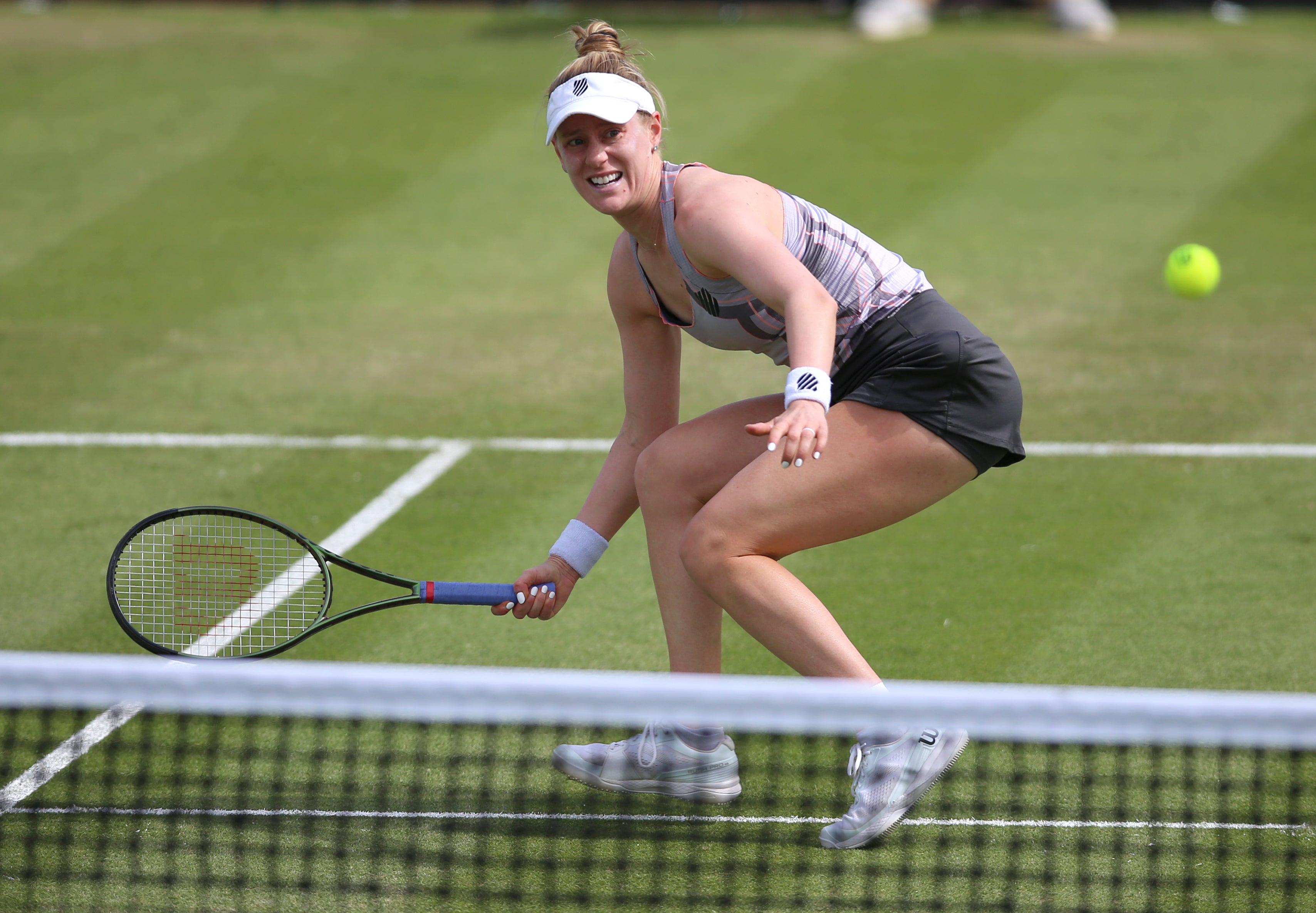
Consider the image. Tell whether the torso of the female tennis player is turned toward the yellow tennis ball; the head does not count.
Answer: no

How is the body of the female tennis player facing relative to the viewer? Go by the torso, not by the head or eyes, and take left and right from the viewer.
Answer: facing the viewer and to the left of the viewer
